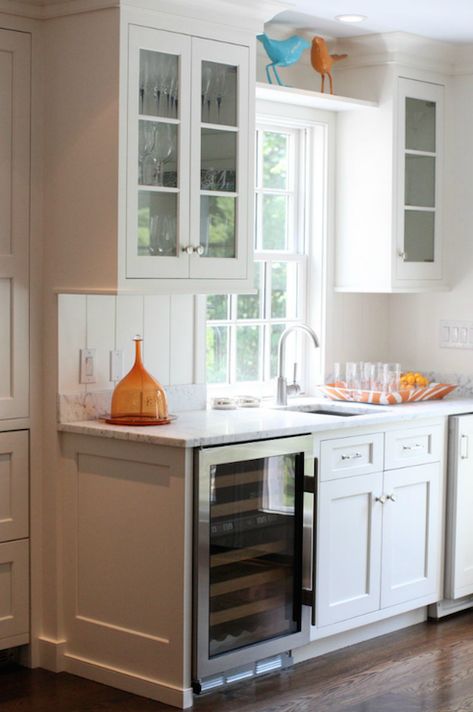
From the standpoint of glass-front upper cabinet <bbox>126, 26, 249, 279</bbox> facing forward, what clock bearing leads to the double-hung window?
The double-hung window is roughly at 8 o'clock from the glass-front upper cabinet.

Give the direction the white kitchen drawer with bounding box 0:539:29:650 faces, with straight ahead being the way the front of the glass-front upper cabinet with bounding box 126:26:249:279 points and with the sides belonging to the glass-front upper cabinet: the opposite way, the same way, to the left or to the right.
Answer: the same way

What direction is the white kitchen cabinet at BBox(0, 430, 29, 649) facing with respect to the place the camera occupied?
facing the viewer and to the right of the viewer

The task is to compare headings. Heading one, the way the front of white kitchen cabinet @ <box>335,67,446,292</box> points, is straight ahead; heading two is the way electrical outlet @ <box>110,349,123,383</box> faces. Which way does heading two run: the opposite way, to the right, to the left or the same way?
the same way

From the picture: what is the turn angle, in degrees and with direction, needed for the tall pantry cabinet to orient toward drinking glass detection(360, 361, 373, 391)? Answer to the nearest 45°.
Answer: approximately 90° to its left

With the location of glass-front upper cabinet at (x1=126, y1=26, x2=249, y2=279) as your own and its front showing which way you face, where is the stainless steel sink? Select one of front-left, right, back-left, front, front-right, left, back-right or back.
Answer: left

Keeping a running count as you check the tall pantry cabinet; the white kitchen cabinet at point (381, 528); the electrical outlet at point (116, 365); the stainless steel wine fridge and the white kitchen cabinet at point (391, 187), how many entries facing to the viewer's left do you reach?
0

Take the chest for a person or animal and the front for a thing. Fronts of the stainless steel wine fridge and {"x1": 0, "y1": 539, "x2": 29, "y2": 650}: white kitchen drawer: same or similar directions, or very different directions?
same or similar directions

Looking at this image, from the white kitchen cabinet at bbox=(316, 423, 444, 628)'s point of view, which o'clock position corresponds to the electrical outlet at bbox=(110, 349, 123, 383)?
The electrical outlet is roughly at 4 o'clock from the white kitchen cabinet.

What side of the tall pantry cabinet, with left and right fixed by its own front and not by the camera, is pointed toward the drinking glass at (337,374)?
left

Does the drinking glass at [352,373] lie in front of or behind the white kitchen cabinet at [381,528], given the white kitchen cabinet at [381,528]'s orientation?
behind

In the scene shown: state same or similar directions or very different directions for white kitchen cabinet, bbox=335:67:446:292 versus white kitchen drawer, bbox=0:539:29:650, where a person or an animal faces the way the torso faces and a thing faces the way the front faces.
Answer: same or similar directions

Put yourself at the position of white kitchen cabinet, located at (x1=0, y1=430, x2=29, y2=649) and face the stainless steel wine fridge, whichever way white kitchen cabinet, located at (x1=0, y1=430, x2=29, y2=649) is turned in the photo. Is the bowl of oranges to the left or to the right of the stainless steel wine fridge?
left

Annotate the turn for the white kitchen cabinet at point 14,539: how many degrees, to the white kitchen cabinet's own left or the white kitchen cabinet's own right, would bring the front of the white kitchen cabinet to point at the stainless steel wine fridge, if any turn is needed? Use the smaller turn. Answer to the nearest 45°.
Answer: approximately 45° to the white kitchen cabinet's own left

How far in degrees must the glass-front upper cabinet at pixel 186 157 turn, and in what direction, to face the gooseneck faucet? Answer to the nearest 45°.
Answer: approximately 90° to its left
